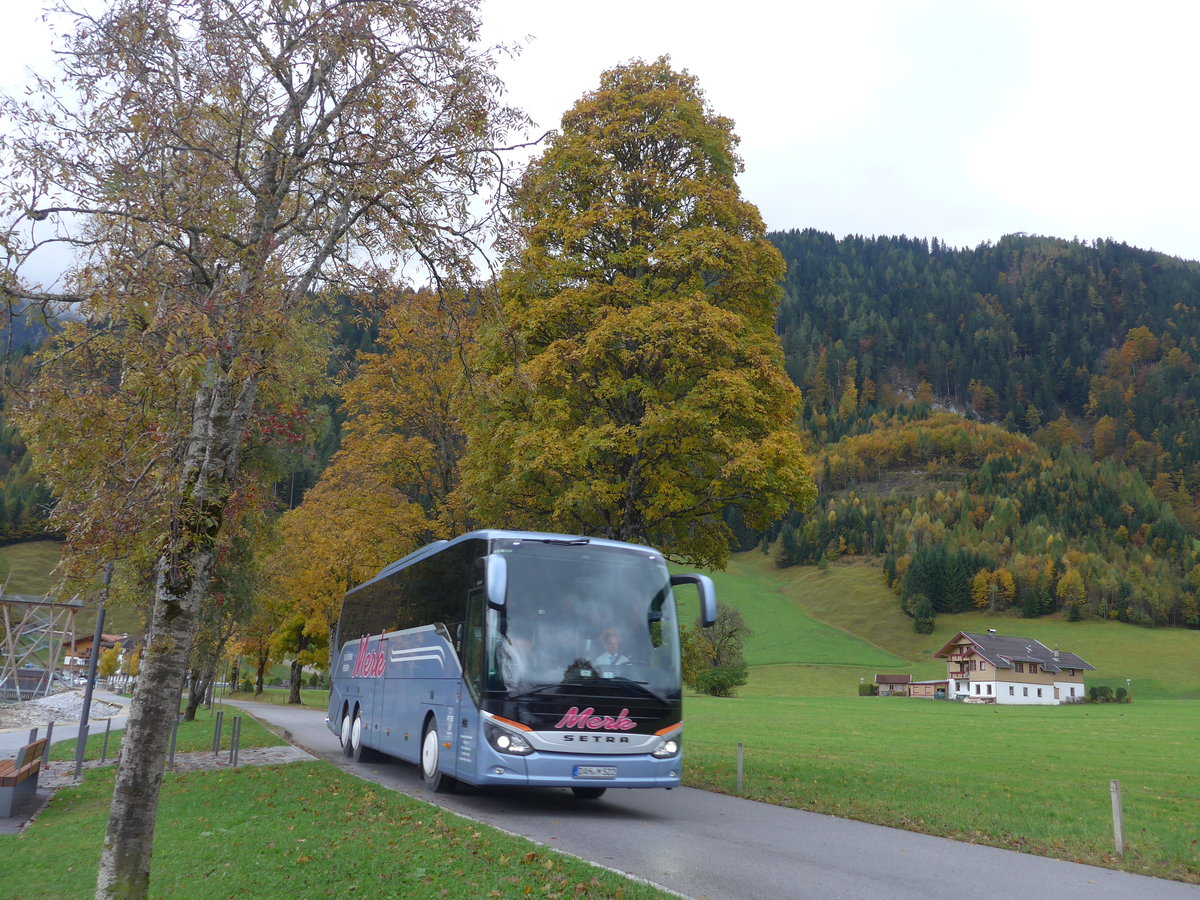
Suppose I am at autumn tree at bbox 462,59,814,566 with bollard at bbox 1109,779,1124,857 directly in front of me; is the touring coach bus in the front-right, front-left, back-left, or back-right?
front-right

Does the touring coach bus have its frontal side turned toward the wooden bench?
no

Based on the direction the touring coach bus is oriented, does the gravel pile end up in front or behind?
behind

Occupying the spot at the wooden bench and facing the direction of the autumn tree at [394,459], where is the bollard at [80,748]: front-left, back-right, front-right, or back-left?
front-left

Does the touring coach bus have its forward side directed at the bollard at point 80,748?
no

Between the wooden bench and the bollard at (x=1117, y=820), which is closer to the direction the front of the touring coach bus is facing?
the bollard

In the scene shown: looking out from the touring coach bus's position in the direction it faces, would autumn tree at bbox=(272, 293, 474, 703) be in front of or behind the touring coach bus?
behind

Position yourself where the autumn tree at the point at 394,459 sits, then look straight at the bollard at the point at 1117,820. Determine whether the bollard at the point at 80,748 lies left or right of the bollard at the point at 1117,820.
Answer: right

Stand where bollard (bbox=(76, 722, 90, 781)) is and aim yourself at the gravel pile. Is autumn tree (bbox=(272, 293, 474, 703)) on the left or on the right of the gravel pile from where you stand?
right

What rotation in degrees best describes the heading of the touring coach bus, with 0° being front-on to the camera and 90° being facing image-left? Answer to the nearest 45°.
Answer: approximately 315°

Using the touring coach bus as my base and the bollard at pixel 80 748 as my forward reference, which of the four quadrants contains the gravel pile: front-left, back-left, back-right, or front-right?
front-right

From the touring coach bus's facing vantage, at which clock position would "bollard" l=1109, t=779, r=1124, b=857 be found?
The bollard is roughly at 11 o'clock from the touring coach bus.

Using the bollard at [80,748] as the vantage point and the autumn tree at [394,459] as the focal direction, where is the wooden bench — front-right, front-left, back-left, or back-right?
back-right
